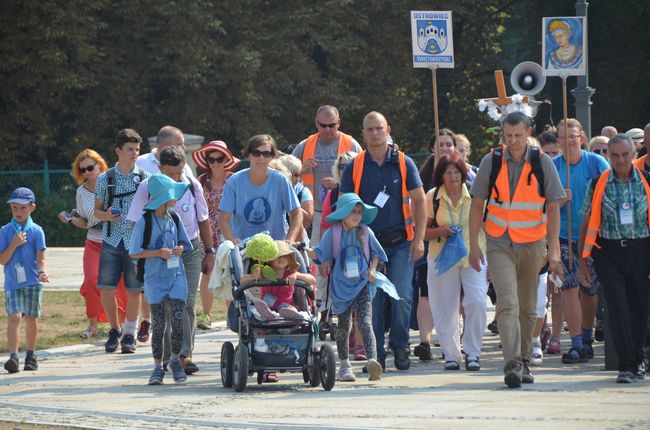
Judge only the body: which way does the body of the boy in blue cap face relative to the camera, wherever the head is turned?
toward the camera

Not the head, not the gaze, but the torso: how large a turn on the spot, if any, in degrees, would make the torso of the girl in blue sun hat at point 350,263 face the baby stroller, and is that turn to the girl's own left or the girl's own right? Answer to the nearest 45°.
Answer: approximately 45° to the girl's own right

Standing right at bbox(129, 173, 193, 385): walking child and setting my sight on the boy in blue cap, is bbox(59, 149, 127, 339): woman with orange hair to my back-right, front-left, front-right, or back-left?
front-right

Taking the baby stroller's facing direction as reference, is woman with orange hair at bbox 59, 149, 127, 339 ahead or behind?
behind

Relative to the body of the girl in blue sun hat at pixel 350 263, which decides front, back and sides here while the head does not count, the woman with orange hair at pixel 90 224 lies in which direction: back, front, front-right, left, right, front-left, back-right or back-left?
back-right

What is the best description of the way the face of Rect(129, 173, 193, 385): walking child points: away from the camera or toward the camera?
toward the camera

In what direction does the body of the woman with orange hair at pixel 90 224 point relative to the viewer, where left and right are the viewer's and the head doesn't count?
facing the viewer and to the left of the viewer

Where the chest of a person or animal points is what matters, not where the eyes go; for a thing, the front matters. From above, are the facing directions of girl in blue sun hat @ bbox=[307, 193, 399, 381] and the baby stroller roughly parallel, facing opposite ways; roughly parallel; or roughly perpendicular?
roughly parallel

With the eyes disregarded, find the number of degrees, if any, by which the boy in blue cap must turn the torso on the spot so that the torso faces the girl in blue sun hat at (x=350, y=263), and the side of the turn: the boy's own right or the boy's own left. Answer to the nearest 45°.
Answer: approximately 45° to the boy's own left

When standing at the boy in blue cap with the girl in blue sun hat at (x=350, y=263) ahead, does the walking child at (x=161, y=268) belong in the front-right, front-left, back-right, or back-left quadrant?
front-right

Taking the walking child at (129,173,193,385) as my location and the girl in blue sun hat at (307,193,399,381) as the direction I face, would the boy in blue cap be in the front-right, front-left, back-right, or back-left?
back-left

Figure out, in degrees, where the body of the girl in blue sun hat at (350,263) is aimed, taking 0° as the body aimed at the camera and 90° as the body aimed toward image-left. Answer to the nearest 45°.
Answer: approximately 0°

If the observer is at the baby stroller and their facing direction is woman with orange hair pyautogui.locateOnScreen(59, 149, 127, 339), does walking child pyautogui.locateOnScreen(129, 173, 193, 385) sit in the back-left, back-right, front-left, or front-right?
front-left

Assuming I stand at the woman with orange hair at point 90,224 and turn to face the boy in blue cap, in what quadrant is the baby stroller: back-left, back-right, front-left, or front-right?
front-left

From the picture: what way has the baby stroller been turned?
toward the camera
